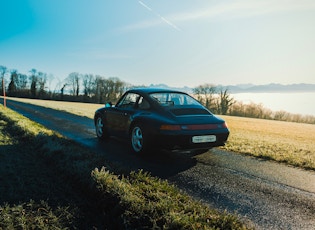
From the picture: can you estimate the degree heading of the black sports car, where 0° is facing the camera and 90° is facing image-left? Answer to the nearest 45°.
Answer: approximately 135°
